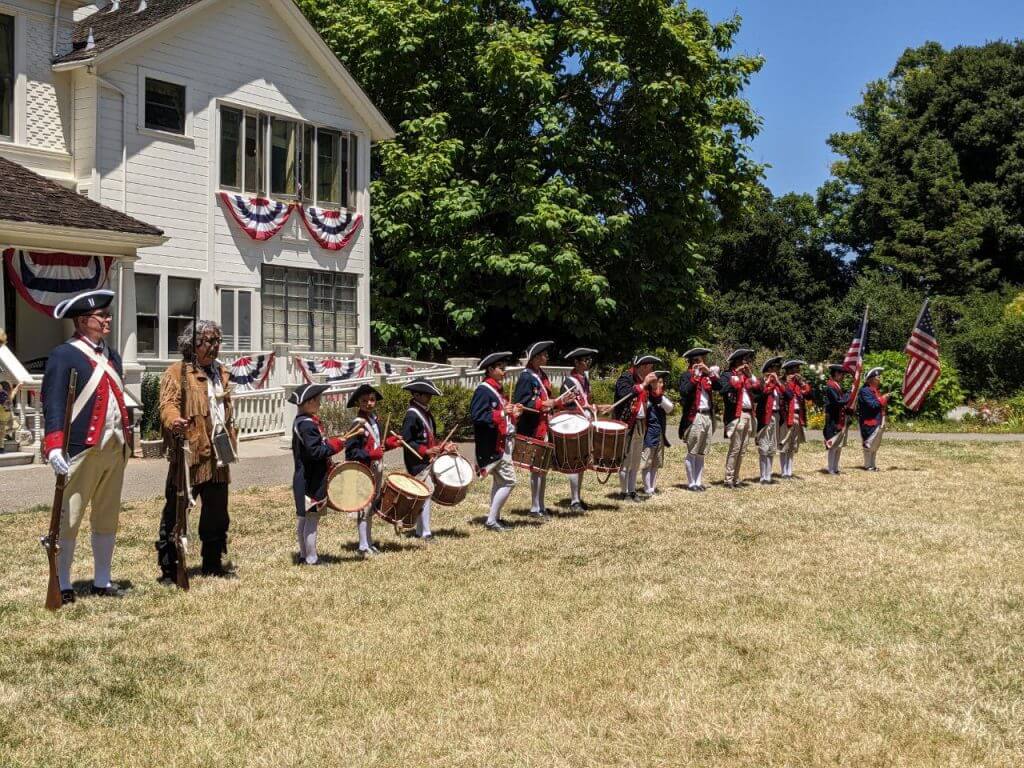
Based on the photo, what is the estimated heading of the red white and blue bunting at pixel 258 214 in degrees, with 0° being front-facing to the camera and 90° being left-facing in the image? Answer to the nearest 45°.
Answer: approximately 315°

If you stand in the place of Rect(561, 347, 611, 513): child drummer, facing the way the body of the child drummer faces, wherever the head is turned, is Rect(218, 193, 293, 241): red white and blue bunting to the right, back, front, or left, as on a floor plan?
back

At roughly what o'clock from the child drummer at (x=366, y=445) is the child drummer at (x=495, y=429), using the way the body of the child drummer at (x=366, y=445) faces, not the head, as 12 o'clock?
the child drummer at (x=495, y=429) is roughly at 9 o'clock from the child drummer at (x=366, y=445).

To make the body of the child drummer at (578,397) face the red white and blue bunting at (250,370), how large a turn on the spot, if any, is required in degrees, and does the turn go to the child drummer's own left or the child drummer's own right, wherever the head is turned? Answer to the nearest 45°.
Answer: approximately 180°

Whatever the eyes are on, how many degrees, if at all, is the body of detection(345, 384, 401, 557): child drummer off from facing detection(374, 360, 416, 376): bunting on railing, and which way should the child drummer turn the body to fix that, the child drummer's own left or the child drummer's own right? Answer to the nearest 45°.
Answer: approximately 135° to the child drummer's own left

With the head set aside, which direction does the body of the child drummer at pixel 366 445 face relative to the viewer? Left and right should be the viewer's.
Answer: facing the viewer and to the right of the viewer

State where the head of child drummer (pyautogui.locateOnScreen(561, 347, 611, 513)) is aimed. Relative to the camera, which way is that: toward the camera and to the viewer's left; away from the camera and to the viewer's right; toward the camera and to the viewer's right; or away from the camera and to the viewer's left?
toward the camera and to the viewer's right

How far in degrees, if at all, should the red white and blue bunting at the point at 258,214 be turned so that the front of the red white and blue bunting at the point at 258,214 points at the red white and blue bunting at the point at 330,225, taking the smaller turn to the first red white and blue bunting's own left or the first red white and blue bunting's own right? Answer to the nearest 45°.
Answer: approximately 90° to the first red white and blue bunting's own left

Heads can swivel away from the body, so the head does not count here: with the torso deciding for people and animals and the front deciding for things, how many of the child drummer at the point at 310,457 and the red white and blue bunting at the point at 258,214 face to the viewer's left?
0
